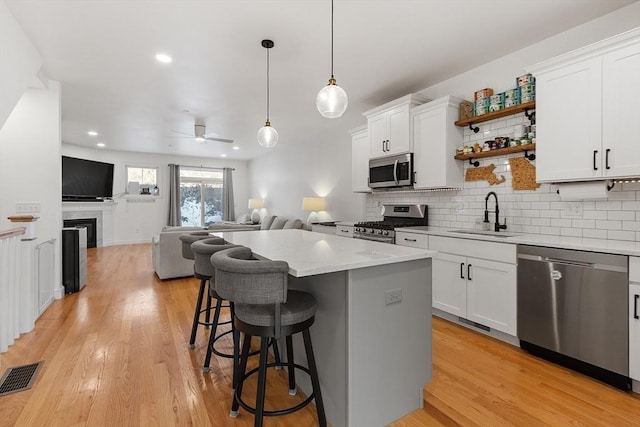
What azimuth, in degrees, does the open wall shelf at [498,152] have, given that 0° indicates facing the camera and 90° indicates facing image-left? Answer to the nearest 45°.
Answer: approximately 45°

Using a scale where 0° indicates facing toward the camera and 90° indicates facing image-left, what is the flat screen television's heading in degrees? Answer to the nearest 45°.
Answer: approximately 315°

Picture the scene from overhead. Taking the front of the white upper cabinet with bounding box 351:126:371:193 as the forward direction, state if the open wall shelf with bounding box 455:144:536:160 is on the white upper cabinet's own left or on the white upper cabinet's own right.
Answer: on the white upper cabinet's own left

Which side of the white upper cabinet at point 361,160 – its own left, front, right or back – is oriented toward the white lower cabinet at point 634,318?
left

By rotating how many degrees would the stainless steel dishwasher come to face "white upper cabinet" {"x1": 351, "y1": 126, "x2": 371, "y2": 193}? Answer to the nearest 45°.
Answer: approximately 90° to its right

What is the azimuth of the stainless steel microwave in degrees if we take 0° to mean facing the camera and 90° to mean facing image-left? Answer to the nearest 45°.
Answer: approximately 45°

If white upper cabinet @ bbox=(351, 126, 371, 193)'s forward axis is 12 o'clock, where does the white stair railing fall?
The white stair railing is roughly at 12 o'clock from the white upper cabinet.

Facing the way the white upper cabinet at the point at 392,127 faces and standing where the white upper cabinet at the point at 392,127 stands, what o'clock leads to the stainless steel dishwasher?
The stainless steel dishwasher is roughly at 9 o'clock from the white upper cabinet.

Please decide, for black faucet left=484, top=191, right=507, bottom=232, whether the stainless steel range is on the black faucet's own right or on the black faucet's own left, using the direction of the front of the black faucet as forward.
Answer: on the black faucet's own right
